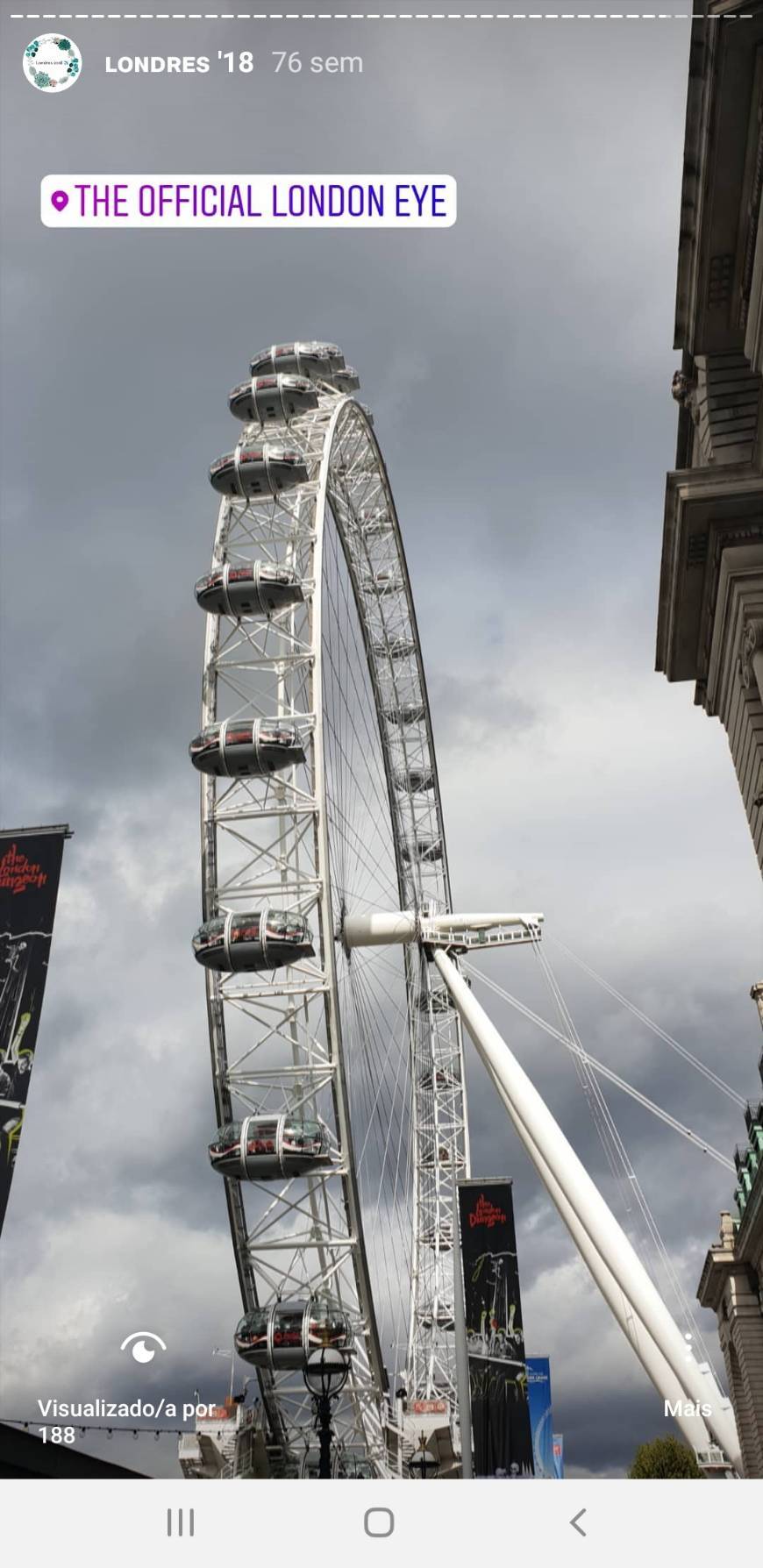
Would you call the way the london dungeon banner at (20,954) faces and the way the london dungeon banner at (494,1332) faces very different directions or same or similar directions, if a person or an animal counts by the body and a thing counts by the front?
same or similar directions

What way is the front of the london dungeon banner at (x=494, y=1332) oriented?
toward the camera

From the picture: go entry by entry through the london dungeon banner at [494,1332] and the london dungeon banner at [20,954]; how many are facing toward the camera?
2

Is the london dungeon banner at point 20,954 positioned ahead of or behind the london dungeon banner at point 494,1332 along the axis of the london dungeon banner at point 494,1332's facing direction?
ahead

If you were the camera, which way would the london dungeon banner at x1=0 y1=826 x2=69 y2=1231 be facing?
facing the viewer
